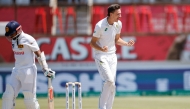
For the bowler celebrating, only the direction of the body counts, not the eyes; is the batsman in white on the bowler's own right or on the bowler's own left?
on the bowler's own right

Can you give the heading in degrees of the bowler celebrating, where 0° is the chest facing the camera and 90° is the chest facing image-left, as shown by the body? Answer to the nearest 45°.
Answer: approximately 315°

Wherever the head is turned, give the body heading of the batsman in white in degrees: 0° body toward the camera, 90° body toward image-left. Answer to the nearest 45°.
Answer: approximately 45°

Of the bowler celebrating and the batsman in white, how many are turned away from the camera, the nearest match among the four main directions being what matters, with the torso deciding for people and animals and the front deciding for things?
0

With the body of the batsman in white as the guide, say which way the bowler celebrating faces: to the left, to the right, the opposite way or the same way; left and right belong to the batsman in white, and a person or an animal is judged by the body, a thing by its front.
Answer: to the left

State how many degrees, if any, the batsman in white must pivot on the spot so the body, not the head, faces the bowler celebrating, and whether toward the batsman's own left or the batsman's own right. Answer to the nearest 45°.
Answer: approximately 135° to the batsman's own left
